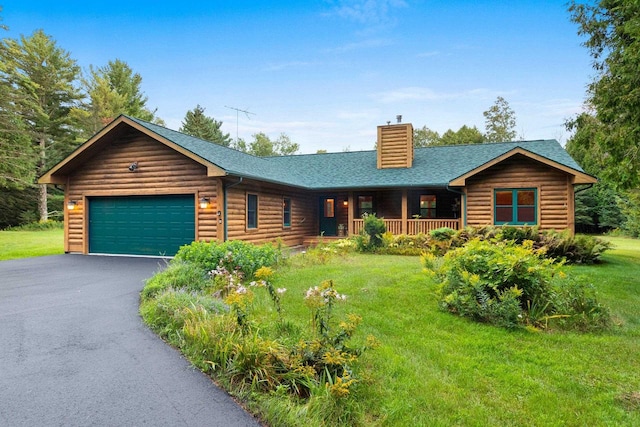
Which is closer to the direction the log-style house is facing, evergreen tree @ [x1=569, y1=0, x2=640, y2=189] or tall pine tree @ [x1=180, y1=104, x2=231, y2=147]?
the evergreen tree

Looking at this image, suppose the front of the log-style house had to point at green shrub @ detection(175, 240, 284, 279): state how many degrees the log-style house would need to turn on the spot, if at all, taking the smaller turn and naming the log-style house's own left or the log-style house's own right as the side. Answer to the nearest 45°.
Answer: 0° — it already faces it

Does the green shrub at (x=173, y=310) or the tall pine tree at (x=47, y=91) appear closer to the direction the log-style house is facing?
the green shrub

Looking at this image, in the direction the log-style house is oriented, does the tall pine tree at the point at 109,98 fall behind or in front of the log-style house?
behind

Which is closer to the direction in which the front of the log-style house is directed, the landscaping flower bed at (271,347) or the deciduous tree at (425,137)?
the landscaping flower bed

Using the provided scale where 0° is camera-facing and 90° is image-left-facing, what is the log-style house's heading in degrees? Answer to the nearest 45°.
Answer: approximately 0°

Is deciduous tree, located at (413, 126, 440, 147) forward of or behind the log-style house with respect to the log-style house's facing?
behind

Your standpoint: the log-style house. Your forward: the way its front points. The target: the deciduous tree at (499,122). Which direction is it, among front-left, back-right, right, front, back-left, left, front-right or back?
back-left

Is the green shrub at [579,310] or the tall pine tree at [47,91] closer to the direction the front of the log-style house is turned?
the green shrub

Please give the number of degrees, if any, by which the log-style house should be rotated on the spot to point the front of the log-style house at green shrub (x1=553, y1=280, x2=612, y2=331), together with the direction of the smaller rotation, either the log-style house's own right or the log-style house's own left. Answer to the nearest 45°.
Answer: approximately 45° to the log-style house's own left

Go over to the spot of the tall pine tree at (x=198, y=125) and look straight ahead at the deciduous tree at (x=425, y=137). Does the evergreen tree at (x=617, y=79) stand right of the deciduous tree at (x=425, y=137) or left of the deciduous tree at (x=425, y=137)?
right

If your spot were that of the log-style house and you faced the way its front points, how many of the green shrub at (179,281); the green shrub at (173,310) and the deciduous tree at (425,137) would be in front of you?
2

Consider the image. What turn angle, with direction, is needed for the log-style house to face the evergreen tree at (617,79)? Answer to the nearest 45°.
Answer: approximately 90° to its left
